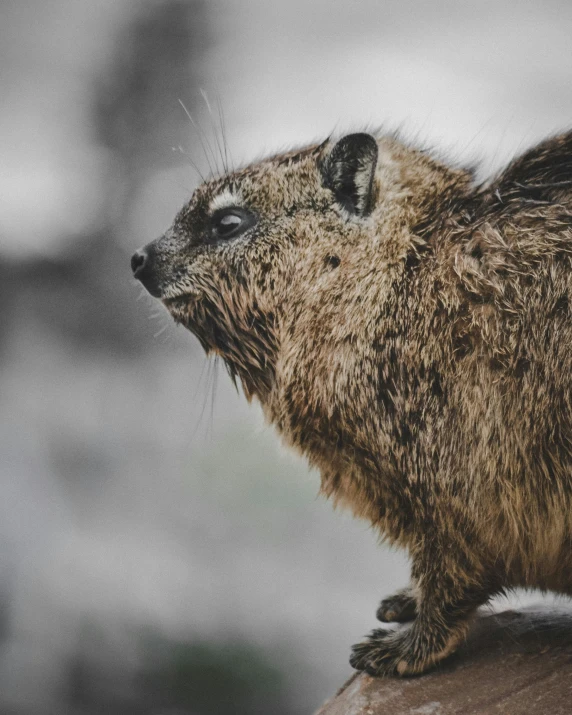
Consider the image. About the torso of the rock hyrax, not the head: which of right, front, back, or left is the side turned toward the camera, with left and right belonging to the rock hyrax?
left
